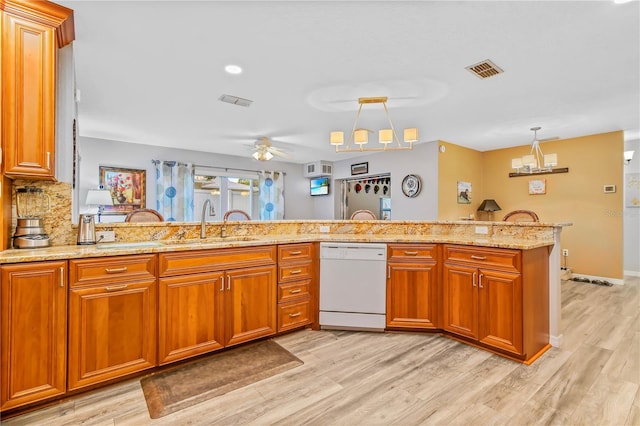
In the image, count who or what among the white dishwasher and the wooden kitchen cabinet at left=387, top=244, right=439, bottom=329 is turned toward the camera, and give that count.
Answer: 2

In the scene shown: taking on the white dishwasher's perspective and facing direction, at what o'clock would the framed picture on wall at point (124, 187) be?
The framed picture on wall is roughly at 4 o'clock from the white dishwasher.

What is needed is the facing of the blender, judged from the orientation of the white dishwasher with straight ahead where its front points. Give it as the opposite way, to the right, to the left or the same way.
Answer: to the left

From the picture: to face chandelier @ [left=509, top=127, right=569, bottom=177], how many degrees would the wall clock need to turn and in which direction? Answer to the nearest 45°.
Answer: approximately 135° to its left

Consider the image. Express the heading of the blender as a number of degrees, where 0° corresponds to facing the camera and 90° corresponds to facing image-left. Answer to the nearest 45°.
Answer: approximately 315°

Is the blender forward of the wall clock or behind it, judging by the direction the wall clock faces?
forward

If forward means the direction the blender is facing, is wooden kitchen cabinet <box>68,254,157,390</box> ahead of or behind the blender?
ahead

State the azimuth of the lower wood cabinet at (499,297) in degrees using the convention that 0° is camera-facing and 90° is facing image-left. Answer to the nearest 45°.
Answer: approximately 45°

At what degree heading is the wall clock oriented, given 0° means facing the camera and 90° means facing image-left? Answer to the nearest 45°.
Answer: approximately 45°
